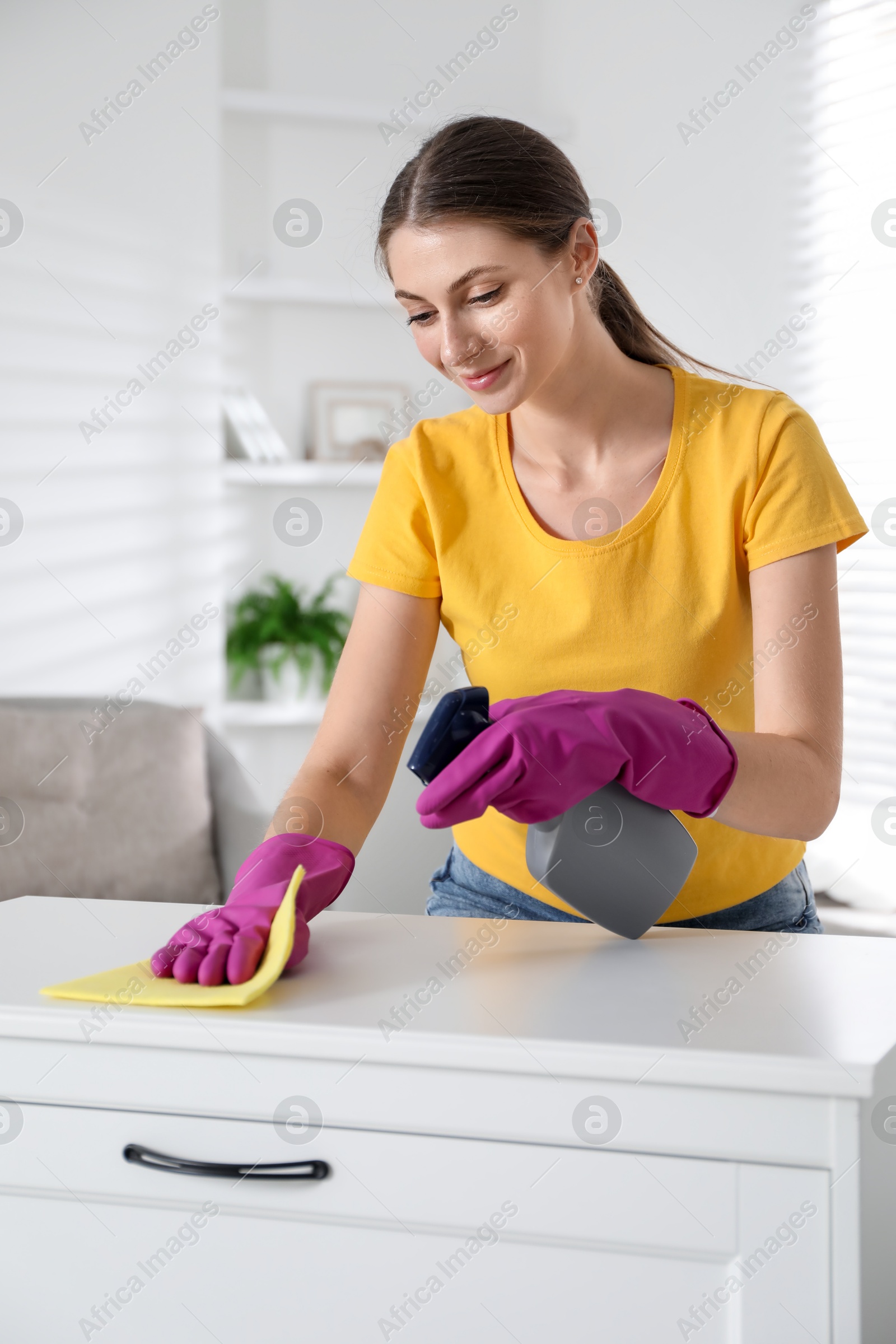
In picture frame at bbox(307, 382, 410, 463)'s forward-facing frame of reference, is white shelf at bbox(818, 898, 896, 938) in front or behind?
in front

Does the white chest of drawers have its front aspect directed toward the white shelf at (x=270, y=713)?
no

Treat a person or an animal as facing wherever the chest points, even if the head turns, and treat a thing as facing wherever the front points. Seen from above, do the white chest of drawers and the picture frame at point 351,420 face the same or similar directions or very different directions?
same or similar directions

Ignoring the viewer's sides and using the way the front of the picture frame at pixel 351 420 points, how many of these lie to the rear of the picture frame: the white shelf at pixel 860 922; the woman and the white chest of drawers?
0

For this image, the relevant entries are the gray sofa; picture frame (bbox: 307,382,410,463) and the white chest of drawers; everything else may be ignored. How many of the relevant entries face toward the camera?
3

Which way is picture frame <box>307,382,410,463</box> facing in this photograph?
toward the camera

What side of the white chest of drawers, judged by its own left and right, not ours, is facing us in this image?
front

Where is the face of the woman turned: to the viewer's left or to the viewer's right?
to the viewer's left

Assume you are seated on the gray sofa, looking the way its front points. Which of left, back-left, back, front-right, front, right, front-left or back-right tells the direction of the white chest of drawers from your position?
front

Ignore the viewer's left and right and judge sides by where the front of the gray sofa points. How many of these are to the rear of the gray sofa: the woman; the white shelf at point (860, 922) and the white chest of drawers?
0

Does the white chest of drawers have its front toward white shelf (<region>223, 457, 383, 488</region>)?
no

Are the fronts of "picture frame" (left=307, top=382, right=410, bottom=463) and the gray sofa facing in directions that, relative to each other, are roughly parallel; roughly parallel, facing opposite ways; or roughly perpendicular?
roughly parallel

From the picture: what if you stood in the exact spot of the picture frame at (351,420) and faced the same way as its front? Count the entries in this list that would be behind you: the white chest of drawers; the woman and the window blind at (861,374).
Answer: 0

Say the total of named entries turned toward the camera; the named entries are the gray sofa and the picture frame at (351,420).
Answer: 2
